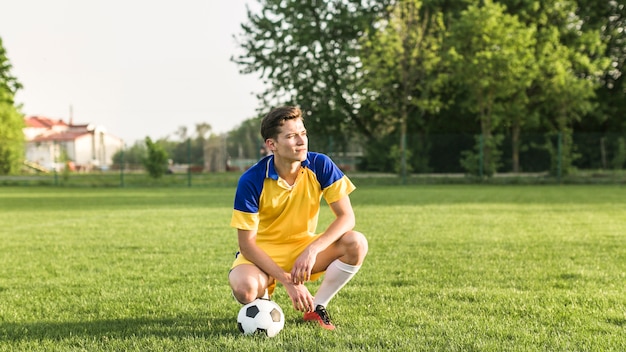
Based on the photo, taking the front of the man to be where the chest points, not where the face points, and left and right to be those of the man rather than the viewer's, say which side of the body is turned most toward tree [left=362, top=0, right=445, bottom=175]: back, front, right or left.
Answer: back

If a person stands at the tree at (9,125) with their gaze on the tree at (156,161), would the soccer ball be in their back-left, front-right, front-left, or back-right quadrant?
front-right

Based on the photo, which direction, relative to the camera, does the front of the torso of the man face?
toward the camera

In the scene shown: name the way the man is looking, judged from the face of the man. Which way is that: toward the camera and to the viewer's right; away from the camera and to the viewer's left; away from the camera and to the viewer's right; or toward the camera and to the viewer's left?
toward the camera and to the viewer's right

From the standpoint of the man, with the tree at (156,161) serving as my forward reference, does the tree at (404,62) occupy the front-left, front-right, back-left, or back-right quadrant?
front-right

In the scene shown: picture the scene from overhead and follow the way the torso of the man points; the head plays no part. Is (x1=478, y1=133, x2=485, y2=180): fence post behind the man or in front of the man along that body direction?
behind

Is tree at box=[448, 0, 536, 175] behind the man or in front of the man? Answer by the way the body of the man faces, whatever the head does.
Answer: behind

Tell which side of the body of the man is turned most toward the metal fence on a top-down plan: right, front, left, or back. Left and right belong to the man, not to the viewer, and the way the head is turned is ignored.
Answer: back

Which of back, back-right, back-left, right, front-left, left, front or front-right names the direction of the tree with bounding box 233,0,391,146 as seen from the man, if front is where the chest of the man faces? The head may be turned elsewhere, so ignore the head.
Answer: back

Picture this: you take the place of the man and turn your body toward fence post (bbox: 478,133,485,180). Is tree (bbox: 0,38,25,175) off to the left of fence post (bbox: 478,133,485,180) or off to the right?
left

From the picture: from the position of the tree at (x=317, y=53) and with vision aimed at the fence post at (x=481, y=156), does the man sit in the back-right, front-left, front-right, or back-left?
front-right
